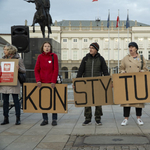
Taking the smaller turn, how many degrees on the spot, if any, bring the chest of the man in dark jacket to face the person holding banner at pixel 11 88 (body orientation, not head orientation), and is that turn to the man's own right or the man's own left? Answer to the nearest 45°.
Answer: approximately 90° to the man's own right

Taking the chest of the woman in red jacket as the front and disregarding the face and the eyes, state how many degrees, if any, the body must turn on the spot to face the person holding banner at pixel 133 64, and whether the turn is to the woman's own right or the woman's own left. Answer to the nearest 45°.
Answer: approximately 90° to the woman's own left

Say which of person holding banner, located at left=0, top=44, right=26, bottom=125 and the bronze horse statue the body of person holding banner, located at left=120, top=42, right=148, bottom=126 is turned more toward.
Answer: the person holding banner

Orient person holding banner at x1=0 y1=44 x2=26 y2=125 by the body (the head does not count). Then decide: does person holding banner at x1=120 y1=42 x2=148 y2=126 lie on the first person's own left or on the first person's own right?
on the first person's own left

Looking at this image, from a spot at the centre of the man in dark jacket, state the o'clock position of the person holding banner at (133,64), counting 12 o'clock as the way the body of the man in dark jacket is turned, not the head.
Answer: The person holding banner is roughly at 9 o'clock from the man in dark jacket.

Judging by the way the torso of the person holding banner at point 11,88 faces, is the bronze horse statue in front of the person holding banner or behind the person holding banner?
behind

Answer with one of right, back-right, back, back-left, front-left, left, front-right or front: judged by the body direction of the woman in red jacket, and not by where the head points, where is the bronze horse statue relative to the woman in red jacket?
back

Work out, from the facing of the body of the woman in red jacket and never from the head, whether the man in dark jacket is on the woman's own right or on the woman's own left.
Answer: on the woman's own left

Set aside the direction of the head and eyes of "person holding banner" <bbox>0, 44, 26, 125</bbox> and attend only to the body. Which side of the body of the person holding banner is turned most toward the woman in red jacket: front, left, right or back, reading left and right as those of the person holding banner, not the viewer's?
left

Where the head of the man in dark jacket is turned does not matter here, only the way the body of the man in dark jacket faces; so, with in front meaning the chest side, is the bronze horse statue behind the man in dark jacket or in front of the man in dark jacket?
behind
